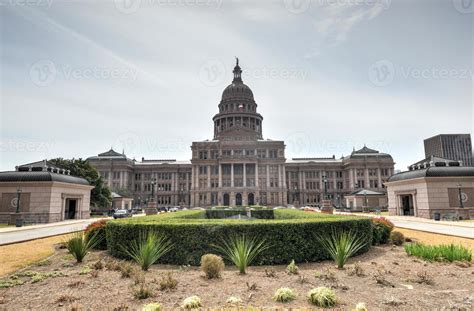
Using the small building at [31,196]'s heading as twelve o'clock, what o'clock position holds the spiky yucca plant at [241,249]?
The spiky yucca plant is roughly at 1 o'clock from the small building.

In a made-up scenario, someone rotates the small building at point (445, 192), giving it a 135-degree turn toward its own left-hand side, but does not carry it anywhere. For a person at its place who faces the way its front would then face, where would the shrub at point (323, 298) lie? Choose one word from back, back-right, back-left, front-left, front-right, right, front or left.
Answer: right

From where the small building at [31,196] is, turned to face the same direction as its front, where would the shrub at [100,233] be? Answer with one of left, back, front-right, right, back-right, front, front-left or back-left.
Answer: front-right

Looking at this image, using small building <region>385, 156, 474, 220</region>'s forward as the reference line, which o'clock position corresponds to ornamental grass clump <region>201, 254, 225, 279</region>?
The ornamental grass clump is roughly at 11 o'clock from the small building.

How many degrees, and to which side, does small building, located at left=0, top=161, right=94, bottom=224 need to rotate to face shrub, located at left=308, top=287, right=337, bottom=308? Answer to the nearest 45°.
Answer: approximately 45° to its right

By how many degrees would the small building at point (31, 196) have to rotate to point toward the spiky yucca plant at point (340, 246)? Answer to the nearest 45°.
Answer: approximately 45° to its right

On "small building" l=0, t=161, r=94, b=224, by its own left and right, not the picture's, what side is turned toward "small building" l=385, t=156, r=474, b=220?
front

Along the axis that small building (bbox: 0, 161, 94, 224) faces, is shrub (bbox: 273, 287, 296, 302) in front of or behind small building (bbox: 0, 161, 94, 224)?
in front

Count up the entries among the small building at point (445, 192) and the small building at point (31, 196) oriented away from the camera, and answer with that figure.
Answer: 0

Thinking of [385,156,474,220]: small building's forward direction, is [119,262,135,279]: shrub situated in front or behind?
in front

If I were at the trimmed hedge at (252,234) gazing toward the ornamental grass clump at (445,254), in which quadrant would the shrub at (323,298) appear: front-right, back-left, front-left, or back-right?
front-right

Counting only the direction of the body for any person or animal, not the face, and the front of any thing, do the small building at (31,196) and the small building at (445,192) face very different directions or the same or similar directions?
very different directions

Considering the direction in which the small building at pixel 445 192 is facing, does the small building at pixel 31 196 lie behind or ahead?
ahead

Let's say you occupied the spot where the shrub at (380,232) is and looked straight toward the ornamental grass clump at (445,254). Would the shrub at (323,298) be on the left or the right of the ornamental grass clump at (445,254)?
right

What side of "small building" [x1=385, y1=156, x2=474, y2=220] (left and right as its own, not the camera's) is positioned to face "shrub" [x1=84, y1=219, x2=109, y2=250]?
front

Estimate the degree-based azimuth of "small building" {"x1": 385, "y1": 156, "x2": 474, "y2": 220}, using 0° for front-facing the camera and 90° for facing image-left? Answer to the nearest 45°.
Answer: approximately 45°

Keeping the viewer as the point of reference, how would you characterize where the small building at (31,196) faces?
facing the viewer and to the right of the viewer
